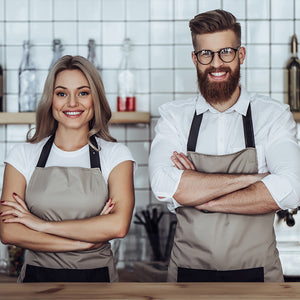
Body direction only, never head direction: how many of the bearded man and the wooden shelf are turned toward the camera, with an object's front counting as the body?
2

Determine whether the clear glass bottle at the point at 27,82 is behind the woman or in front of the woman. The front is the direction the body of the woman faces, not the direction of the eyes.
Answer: behind

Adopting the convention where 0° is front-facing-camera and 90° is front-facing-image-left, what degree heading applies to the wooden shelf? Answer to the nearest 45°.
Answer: approximately 0°

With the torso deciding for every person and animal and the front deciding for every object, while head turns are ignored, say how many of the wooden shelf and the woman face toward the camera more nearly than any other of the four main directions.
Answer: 2

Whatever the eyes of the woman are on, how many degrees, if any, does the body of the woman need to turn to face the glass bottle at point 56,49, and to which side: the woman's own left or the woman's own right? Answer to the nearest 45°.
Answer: approximately 180°

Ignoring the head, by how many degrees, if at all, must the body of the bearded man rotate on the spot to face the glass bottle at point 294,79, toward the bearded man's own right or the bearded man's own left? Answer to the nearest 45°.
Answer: approximately 180°
